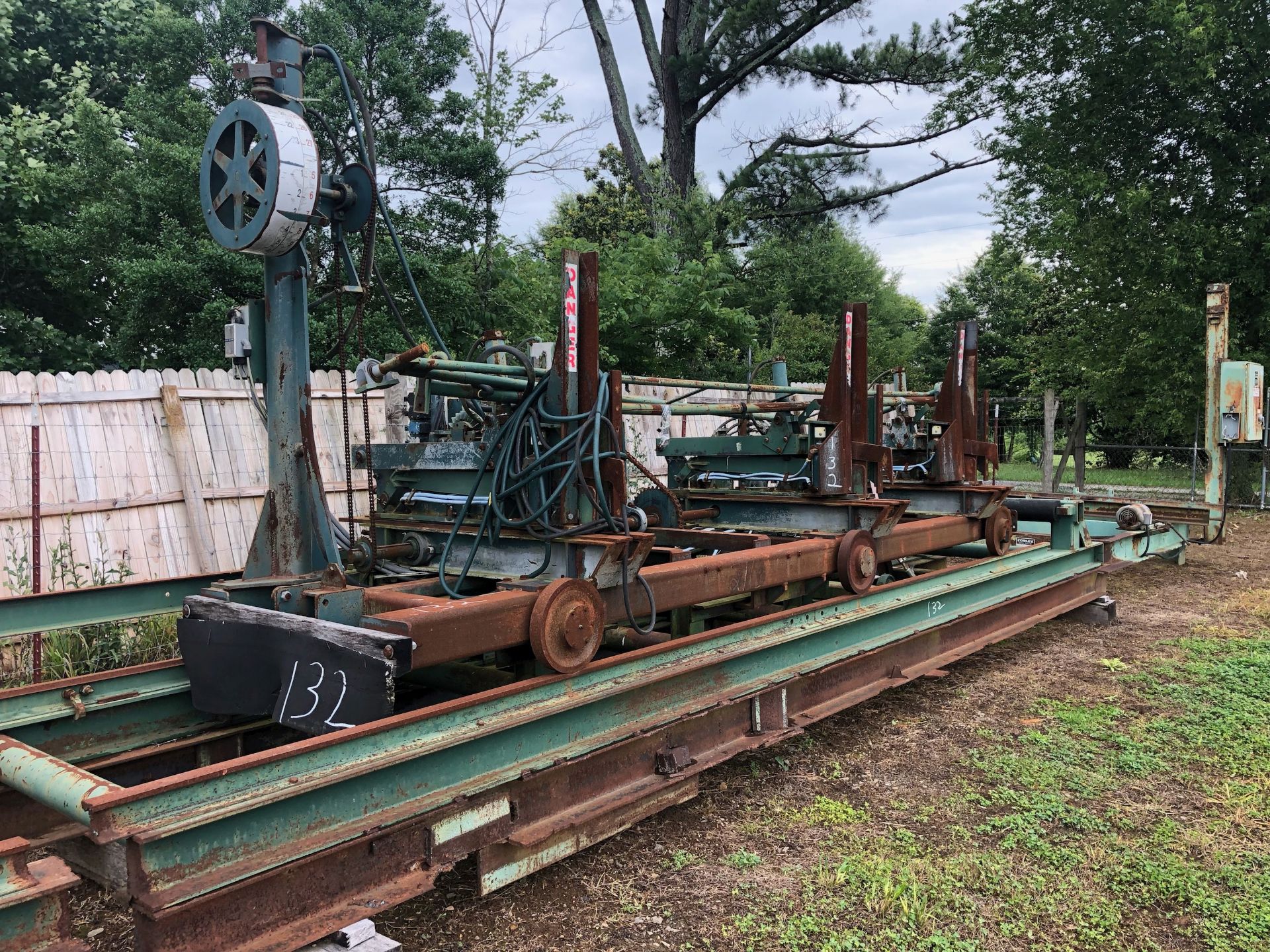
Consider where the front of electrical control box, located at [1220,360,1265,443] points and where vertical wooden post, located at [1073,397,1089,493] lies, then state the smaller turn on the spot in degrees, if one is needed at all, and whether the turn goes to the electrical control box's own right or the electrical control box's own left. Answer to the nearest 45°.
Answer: approximately 180°

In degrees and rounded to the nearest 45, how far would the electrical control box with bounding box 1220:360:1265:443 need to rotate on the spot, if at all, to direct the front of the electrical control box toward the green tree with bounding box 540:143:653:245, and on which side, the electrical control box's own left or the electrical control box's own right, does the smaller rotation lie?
approximately 180°

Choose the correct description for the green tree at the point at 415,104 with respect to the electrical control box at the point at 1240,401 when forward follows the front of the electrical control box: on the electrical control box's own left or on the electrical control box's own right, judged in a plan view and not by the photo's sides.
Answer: on the electrical control box's own right

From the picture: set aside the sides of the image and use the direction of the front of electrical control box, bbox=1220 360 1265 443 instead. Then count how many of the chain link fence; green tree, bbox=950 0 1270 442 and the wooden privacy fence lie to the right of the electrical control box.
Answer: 1

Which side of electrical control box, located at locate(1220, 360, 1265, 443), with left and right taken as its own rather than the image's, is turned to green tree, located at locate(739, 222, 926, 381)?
back

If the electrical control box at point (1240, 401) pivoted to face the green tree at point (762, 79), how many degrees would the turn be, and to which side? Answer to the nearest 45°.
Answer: approximately 180°

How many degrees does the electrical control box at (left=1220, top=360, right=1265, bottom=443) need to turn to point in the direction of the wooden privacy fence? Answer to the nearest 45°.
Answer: approximately 90° to its right
